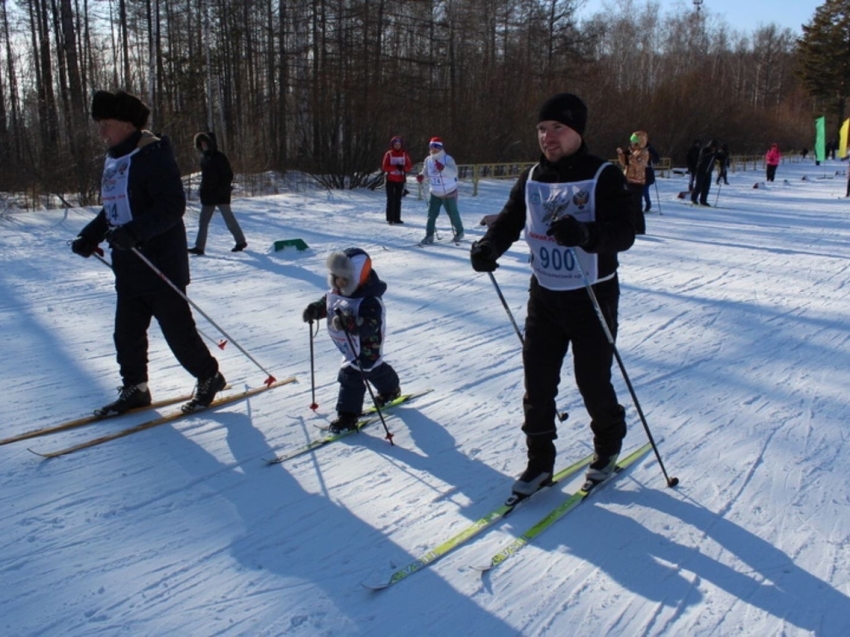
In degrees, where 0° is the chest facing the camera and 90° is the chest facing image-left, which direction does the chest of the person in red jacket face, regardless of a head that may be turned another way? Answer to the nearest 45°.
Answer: approximately 0°

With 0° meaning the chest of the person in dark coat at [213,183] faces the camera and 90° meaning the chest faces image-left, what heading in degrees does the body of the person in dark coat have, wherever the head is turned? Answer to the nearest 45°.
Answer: approximately 90°

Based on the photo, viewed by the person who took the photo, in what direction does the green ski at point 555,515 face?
facing the viewer and to the left of the viewer

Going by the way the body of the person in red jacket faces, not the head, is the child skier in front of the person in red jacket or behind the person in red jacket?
in front

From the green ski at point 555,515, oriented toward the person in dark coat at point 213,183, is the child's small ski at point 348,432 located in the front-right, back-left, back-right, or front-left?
front-left

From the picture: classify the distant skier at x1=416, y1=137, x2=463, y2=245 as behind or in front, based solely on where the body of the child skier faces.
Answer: behind

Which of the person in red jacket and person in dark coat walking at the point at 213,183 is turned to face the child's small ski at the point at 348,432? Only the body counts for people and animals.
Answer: the person in red jacket

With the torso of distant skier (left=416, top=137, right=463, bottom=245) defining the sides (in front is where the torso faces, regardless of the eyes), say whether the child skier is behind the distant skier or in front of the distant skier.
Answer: in front

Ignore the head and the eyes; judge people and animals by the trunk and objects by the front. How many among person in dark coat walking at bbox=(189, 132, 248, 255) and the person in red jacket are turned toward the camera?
1

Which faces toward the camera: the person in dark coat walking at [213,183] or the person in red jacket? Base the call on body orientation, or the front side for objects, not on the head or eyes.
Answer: the person in red jacket

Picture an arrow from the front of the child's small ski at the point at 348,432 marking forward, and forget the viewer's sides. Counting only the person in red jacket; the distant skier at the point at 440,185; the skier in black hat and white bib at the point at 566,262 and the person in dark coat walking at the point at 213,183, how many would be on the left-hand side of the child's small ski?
1

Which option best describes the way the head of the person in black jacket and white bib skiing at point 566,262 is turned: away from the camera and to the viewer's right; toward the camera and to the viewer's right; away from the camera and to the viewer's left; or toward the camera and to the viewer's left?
toward the camera and to the viewer's left

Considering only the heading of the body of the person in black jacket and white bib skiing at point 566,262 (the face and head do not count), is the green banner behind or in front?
behind

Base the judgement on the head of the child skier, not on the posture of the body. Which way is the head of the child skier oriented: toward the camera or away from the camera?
toward the camera

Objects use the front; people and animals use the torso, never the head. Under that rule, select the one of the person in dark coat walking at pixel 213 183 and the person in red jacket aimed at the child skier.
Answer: the person in red jacket
